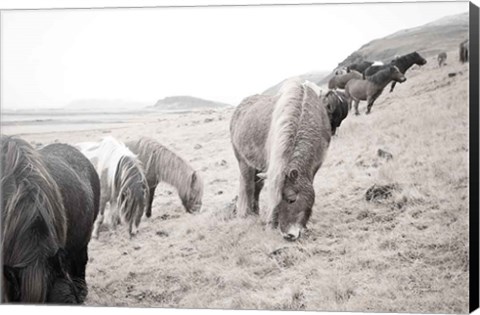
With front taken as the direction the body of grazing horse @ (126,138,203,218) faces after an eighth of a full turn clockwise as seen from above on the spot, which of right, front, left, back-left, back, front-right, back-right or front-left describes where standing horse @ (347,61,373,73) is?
front-left

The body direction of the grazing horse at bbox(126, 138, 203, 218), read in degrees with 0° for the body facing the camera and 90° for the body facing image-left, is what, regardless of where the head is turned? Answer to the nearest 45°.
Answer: approximately 270°

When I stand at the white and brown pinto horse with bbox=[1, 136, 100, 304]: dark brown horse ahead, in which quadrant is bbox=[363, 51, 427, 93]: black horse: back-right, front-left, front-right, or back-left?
back-left

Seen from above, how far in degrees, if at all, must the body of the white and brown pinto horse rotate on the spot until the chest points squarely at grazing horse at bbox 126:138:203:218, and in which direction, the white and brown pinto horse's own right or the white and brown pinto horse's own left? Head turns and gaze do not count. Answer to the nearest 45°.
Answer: approximately 45° to the white and brown pinto horse's own left

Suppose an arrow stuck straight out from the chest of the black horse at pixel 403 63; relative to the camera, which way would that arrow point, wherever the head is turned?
to the viewer's right
